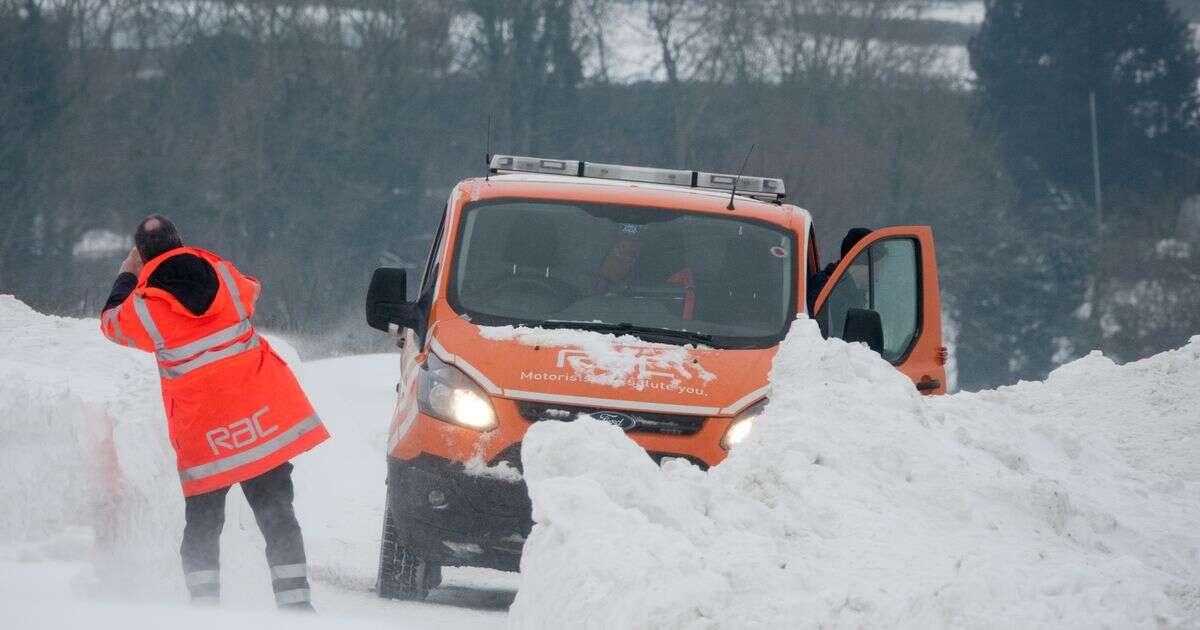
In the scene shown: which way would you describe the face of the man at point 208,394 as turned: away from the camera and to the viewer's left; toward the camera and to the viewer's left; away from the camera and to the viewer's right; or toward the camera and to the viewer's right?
away from the camera and to the viewer's left

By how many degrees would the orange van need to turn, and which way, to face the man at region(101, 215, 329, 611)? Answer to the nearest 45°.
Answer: approximately 45° to its right

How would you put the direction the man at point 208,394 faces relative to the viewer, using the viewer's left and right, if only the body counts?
facing away from the viewer

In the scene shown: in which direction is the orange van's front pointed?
toward the camera

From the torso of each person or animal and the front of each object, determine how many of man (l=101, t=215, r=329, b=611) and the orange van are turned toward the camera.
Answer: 1

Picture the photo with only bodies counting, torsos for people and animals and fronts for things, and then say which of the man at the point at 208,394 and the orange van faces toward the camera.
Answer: the orange van

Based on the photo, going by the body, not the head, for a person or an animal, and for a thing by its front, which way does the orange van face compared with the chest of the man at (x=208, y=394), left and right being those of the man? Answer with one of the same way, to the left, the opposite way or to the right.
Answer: the opposite way

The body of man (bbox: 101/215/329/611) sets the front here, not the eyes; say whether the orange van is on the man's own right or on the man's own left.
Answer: on the man's own right
